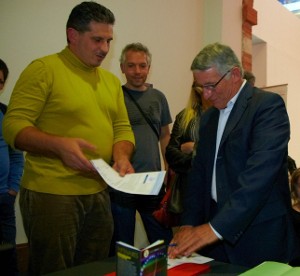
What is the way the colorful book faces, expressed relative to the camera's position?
facing the viewer and to the right of the viewer

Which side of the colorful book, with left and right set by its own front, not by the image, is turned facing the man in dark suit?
left

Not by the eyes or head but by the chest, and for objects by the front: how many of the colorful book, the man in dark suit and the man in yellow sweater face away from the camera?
0

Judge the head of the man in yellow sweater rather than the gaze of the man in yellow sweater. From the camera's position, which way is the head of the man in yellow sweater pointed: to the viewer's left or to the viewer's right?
to the viewer's right

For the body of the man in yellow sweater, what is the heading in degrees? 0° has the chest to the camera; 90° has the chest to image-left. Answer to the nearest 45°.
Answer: approximately 315°

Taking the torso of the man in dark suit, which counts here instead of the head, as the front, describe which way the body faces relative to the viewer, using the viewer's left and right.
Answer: facing the viewer and to the left of the viewer

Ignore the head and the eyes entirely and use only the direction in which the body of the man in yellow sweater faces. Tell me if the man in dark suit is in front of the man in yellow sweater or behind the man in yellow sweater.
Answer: in front

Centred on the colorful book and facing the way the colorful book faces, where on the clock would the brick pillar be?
The brick pillar is roughly at 8 o'clock from the colorful book.

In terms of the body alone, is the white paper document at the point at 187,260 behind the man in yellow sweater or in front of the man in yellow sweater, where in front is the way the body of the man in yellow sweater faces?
in front

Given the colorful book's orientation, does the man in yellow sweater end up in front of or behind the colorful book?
behind

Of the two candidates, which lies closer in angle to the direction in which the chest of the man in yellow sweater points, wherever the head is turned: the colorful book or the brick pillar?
the colorful book

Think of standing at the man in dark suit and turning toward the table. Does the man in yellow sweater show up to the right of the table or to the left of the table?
right

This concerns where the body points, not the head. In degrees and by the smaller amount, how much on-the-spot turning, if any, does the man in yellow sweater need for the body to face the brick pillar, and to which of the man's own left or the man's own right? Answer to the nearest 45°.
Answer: approximately 90° to the man's own left
